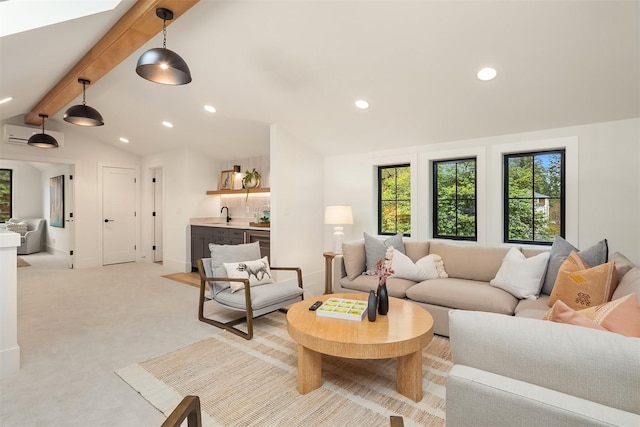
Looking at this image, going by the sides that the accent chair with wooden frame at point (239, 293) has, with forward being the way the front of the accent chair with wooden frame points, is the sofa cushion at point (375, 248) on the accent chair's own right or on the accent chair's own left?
on the accent chair's own left

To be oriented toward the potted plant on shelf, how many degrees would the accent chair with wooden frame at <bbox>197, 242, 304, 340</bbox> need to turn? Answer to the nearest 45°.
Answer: approximately 135° to its left

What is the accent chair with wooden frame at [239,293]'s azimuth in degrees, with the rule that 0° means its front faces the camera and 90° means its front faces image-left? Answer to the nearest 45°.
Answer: approximately 315°

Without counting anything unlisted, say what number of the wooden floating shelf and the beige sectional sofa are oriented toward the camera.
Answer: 2

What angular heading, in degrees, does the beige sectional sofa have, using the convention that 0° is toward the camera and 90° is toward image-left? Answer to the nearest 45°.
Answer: approximately 0°

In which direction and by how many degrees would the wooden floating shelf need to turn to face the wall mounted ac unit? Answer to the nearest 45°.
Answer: approximately 90° to its right

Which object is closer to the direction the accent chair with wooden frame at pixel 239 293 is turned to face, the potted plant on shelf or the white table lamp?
the white table lamp
